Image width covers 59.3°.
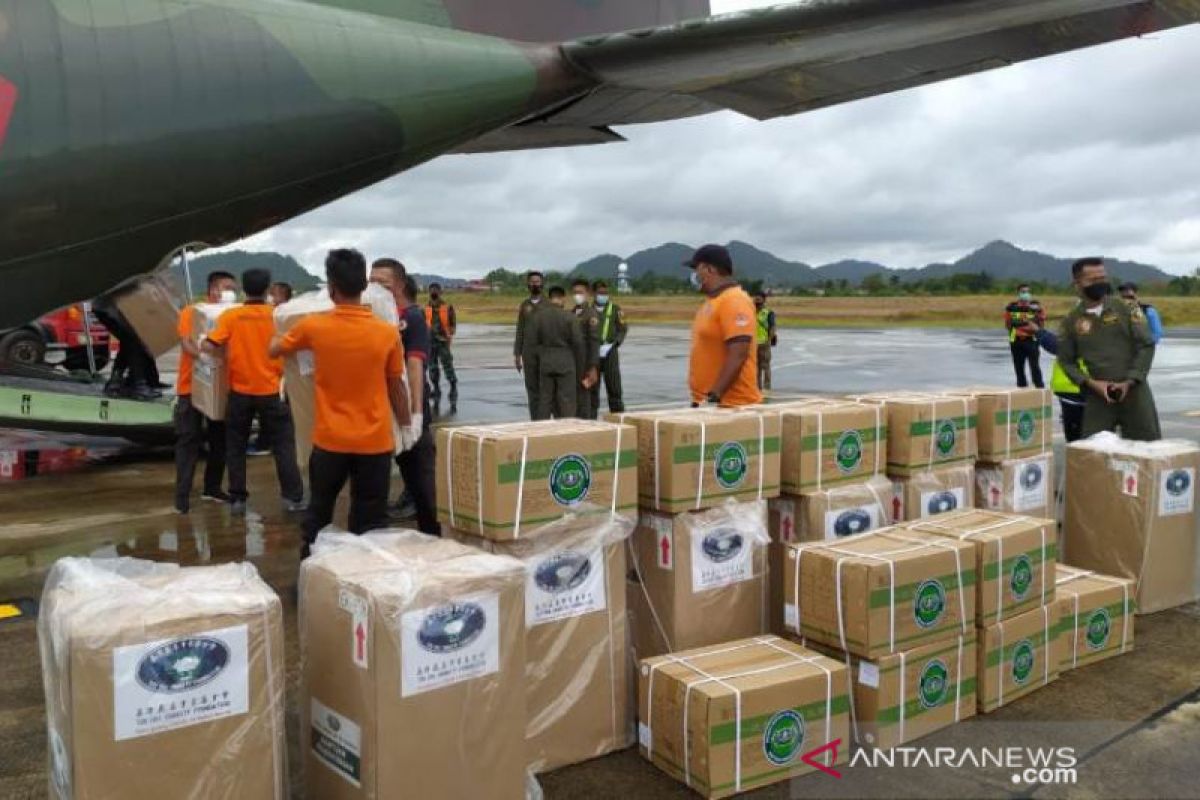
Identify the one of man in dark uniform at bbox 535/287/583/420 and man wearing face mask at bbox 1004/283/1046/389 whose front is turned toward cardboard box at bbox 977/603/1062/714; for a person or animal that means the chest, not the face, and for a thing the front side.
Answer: the man wearing face mask

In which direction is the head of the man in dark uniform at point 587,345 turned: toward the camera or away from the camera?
toward the camera

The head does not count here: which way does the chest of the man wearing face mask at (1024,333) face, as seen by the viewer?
toward the camera

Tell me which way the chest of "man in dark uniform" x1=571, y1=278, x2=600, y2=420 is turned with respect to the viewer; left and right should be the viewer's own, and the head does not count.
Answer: facing the viewer and to the left of the viewer

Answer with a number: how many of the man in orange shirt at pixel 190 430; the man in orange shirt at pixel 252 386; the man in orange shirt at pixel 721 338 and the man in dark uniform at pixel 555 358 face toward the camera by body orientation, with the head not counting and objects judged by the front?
0

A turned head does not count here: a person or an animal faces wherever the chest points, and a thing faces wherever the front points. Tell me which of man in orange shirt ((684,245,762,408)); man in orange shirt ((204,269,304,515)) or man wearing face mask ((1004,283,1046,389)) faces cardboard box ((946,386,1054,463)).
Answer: the man wearing face mask

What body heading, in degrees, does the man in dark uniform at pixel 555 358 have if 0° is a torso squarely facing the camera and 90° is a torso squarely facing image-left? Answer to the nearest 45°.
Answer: approximately 180°

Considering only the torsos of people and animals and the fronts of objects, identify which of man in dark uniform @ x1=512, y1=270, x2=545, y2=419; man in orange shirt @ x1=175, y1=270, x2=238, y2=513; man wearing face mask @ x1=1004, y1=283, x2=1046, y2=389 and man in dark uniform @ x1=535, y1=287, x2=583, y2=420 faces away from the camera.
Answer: man in dark uniform @ x1=535, y1=287, x2=583, y2=420

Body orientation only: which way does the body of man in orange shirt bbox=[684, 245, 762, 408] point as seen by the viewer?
to the viewer's left

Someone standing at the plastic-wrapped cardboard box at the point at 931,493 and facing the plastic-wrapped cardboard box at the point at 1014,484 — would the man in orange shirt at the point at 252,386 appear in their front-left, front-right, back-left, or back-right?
back-left

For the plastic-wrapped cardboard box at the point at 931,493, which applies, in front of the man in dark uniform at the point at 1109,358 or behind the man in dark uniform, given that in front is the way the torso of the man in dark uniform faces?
in front

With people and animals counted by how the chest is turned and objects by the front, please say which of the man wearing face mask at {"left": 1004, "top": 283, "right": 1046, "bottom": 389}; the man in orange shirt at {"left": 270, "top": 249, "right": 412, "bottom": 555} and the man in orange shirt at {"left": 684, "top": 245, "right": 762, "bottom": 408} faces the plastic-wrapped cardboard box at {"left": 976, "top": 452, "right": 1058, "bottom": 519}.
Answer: the man wearing face mask

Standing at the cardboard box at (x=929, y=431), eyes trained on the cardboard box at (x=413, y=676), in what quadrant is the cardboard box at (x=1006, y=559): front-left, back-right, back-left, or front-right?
front-left

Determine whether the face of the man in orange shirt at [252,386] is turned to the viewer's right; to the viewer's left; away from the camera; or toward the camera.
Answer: away from the camera

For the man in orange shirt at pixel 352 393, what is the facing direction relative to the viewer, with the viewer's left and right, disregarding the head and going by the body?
facing away from the viewer

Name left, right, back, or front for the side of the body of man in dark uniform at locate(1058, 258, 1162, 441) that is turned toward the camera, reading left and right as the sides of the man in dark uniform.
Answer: front
